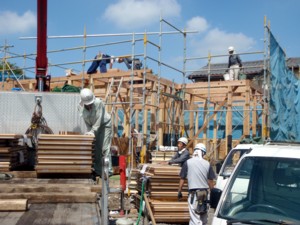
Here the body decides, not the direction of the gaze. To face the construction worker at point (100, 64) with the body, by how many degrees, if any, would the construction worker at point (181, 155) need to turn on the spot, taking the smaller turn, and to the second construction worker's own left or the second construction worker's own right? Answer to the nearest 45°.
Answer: approximately 90° to the second construction worker's own right

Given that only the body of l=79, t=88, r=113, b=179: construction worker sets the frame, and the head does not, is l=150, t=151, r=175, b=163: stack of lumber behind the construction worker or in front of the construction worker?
behind

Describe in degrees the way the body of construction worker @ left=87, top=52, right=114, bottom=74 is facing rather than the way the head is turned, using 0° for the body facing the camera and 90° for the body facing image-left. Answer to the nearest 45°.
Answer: approximately 270°

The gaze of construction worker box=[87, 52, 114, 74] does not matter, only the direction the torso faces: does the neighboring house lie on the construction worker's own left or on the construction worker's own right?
on the construction worker's own left

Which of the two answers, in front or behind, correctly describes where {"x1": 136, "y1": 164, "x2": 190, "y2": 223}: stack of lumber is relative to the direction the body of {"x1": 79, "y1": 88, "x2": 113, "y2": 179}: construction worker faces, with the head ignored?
behind

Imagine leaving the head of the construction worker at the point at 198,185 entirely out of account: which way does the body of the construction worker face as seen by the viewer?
away from the camera

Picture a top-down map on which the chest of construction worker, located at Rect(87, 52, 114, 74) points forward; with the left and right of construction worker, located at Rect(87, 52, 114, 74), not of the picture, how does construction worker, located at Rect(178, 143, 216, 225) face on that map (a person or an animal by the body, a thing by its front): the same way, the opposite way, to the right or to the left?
to the left

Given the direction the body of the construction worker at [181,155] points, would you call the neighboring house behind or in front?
behind

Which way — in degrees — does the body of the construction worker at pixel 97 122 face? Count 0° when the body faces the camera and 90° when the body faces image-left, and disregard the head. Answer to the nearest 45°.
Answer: approximately 45°
